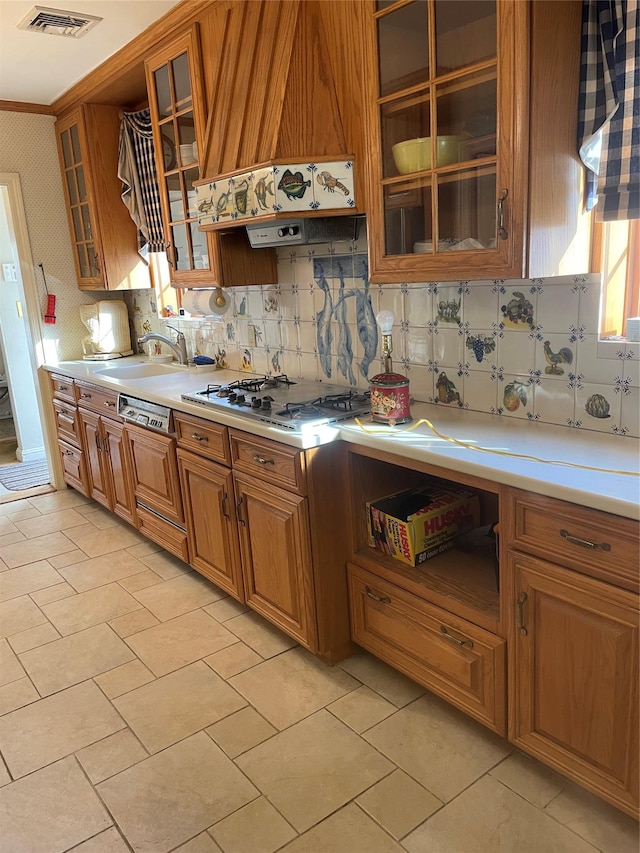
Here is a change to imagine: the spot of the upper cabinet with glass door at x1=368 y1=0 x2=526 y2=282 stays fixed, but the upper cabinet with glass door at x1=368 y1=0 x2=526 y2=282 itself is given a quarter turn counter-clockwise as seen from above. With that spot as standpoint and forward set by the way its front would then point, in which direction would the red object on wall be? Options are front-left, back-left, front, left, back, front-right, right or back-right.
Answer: back

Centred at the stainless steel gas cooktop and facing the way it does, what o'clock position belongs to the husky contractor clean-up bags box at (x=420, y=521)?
The husky contractor clean-up bags box is roughly at 9 o'clock from the stainless steel gas cooktop.

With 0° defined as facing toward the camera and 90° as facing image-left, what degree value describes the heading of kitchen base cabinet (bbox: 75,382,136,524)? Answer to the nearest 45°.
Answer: approximately 45°

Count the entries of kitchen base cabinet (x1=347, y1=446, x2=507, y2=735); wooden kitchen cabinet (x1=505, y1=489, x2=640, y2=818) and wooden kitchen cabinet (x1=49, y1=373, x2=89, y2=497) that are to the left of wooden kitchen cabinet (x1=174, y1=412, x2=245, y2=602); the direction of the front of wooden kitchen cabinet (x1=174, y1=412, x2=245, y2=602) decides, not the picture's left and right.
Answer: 2

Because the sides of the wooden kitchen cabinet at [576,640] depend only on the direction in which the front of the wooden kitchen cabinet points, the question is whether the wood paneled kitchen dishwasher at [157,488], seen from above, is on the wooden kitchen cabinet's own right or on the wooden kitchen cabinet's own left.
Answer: on the wooden kitchen cabinet's own right
